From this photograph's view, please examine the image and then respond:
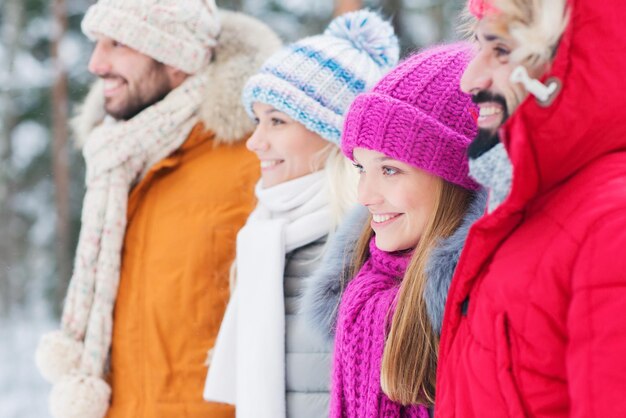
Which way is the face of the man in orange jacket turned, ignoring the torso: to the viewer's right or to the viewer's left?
to the viewer's left

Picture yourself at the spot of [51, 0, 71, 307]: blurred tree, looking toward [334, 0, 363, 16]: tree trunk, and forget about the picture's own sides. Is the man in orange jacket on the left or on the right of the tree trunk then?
right

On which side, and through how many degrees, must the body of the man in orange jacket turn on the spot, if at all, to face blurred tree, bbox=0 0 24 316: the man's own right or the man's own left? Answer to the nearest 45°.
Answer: approximately 90° to the man's own right

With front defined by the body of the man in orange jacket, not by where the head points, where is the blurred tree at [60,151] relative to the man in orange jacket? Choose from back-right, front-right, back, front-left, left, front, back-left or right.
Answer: right

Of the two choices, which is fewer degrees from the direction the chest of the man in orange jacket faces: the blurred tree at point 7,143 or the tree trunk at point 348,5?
the blurred tree

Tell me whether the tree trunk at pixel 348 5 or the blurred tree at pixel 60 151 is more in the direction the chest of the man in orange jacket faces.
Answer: the blurred tree

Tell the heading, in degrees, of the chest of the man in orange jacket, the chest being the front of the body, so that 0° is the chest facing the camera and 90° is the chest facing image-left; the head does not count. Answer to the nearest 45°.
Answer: approximately 90°
